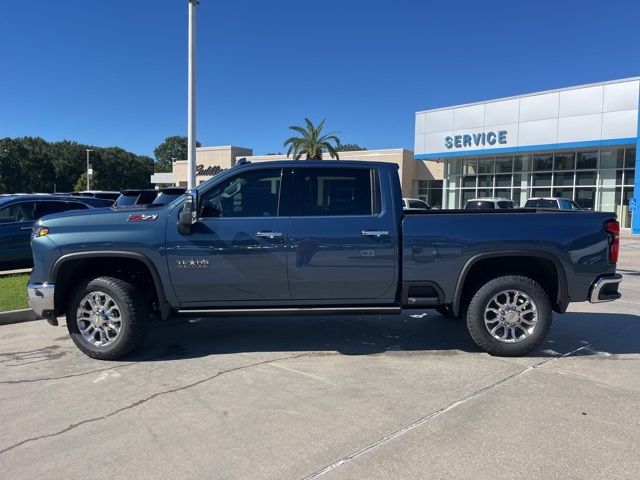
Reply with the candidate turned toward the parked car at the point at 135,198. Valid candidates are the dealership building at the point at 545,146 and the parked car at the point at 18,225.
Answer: the dealership building

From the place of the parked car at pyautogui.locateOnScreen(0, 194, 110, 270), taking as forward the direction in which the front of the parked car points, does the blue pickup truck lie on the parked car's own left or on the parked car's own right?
on the parked car's own left

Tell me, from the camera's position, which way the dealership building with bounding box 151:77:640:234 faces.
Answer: facing the viewer and to the left of the viewer

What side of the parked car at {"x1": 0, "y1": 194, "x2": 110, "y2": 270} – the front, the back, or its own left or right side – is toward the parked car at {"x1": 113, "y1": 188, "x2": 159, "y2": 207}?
back

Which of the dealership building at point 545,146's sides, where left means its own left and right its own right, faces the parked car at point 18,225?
front

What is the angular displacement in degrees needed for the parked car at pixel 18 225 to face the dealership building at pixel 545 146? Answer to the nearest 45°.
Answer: approximately 180°

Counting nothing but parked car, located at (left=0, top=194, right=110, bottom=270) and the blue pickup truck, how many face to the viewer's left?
2

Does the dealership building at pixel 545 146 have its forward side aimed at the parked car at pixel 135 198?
yes

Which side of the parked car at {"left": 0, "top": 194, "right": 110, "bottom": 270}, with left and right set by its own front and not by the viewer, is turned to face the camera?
left

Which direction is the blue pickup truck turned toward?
to the viewer's left
